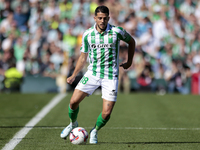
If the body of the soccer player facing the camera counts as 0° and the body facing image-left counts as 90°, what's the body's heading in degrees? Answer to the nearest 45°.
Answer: approximately 0°
